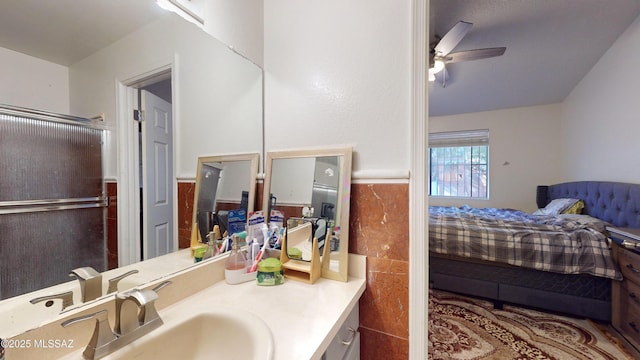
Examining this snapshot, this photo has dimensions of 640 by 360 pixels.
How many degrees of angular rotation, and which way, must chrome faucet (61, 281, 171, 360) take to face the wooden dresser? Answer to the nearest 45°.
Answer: approximately 45° to its left

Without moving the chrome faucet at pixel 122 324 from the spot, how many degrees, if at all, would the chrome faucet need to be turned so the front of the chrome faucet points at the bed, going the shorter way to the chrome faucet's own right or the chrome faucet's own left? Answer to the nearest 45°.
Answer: approximately 45° to the chrome faucet's own left

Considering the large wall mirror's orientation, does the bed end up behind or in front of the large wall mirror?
in front

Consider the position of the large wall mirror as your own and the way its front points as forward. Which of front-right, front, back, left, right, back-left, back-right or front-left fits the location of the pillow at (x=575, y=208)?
front-left

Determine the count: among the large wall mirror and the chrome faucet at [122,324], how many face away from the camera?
0

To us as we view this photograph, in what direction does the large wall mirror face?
facing the viewer and to the right of the viewer
